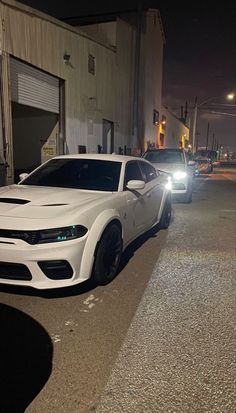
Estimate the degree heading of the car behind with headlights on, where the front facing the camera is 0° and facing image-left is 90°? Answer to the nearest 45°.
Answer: approximately 0°

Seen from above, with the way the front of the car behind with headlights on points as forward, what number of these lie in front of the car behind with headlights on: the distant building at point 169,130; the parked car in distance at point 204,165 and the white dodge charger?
1

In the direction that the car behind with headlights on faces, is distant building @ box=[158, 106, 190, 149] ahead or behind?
behind

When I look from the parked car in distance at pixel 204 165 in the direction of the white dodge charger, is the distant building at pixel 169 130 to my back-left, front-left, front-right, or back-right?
back-right

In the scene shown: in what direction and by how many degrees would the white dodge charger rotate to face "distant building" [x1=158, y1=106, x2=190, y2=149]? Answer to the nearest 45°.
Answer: approximately 135° to its right

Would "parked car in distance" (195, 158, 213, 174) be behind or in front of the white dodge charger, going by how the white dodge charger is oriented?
behind

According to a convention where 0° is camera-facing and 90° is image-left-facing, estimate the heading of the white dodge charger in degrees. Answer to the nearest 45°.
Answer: approximately 45°

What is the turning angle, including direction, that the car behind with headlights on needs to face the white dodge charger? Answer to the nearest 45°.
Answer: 0° — it already faces it

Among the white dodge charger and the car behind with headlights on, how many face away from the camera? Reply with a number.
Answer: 0

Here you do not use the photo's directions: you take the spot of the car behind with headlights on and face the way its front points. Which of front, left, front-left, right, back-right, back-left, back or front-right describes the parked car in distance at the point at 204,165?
back

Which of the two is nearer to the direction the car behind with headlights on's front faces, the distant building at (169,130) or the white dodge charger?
the white dodge charger

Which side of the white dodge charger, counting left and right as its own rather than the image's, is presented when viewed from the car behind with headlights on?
back

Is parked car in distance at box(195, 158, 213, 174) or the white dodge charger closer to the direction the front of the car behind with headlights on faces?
the white dodge charger
